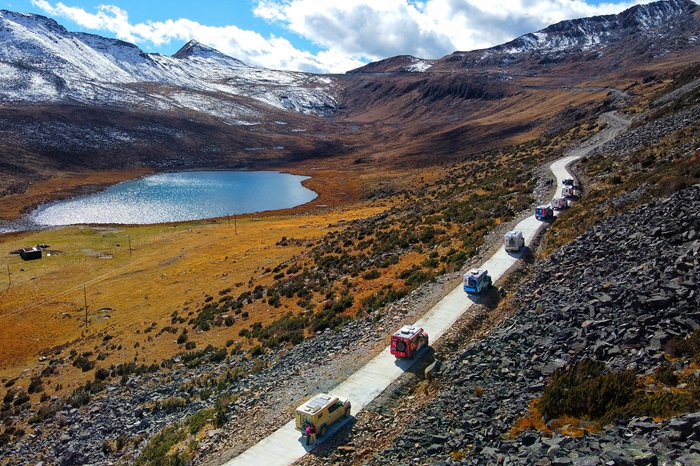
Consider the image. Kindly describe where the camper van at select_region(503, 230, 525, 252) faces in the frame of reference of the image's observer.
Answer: facing away from the viewer and to the right of the viewer

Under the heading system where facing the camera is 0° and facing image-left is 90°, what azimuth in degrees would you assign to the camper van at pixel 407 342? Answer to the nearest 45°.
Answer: approximately 225°

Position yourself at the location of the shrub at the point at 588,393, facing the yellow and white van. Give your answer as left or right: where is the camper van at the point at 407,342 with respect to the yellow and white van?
right

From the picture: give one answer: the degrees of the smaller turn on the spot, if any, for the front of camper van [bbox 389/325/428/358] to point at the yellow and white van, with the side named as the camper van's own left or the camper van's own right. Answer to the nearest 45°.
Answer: approximately 180°

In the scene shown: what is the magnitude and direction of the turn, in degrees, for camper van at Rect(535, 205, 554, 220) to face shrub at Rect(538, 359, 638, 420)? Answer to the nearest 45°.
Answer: approximately 135° to its right

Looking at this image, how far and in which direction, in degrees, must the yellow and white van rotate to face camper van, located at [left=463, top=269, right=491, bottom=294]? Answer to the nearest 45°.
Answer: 0° — it already faces it

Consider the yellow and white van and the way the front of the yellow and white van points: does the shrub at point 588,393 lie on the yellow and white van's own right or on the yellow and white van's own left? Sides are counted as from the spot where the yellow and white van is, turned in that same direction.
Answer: on the yellow and white van's own right

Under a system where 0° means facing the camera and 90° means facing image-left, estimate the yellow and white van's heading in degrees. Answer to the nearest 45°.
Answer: approximately 225°

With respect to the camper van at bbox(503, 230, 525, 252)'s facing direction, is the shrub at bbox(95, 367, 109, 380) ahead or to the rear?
to the rear

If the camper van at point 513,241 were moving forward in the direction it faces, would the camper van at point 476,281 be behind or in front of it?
behind

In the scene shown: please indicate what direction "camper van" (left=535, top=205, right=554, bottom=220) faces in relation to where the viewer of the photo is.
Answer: facing away from the viewer and to the right of the viewer
